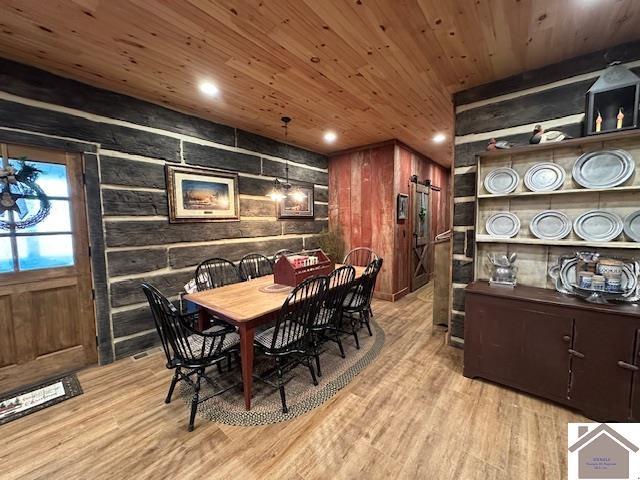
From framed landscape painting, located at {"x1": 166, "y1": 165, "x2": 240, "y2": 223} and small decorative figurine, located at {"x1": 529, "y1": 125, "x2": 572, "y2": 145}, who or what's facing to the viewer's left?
the small decorative figurine

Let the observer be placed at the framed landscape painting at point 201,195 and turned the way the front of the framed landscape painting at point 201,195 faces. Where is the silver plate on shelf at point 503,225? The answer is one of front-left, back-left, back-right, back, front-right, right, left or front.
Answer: front

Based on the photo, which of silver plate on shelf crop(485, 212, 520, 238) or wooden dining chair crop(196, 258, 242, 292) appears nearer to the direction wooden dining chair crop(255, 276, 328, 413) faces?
the wooden dining chair

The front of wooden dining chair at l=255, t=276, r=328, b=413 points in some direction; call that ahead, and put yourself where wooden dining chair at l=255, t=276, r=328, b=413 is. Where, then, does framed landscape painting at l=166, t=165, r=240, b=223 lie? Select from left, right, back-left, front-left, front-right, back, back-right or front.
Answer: front

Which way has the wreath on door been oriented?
toward the camera

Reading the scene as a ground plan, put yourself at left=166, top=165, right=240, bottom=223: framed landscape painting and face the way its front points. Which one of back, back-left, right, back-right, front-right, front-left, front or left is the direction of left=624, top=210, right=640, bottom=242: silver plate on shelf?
front

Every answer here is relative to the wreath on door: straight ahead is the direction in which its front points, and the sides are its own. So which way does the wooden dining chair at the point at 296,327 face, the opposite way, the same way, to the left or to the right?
the opposite way

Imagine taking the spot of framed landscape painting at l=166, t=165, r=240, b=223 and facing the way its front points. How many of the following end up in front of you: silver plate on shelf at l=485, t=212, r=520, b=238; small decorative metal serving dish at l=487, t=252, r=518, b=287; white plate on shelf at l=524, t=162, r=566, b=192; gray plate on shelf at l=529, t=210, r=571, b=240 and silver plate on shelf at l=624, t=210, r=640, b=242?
5

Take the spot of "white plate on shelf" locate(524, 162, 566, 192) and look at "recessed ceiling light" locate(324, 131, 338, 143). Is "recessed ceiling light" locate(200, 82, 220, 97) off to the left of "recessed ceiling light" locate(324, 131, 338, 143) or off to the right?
left

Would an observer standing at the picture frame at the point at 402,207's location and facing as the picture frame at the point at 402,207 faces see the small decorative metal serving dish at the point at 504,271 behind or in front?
in front

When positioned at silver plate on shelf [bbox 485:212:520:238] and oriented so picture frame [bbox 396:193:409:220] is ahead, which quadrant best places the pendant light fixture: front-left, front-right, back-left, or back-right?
front-left

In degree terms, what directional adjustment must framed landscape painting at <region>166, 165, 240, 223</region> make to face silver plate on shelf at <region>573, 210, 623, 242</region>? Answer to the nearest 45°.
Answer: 0° — it already faces it

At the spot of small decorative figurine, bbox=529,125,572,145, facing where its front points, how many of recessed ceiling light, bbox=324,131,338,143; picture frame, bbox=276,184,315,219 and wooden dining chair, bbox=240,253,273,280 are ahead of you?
3

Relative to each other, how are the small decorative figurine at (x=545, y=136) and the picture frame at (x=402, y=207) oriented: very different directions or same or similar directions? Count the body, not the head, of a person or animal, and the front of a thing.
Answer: very different directions

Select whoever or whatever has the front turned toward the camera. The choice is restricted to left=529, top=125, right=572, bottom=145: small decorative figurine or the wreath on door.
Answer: the wreath on door

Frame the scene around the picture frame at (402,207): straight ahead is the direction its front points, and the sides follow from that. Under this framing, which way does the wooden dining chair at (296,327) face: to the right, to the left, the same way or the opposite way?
the opposite way

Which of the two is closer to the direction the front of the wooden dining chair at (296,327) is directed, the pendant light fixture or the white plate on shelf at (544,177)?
the pendant light fixture

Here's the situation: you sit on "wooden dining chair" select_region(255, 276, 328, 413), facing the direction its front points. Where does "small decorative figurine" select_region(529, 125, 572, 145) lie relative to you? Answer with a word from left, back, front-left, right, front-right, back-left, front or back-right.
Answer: back-right
